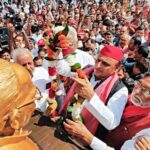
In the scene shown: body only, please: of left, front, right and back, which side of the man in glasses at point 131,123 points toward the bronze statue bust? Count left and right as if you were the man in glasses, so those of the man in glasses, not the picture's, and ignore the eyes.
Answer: front

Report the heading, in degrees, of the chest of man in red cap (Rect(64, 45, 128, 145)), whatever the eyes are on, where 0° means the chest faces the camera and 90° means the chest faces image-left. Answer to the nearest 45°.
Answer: approximately 45°

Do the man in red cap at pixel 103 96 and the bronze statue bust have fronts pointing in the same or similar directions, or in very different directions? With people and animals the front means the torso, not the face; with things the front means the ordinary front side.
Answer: very different directions

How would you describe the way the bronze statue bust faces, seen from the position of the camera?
facing away from the viewer and to the right of the viewer

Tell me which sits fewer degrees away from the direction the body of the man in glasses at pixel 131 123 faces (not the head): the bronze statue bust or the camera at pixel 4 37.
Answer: the bronze statue bust

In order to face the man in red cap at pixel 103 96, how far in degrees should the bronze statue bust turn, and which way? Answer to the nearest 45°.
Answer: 0° — it already faces them

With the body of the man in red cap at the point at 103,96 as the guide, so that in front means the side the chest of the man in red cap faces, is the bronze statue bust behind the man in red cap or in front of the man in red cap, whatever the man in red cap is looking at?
in front
